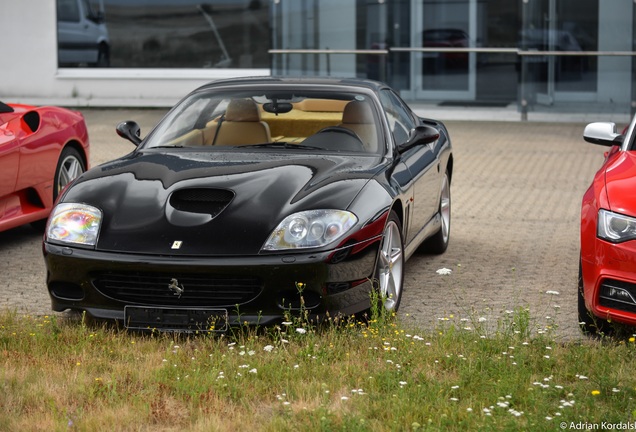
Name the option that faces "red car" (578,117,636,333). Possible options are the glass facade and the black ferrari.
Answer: the glass facade

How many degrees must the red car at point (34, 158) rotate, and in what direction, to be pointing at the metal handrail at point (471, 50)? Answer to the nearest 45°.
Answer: approximately 180°

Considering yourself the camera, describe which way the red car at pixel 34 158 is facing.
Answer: facing the viewer and to the left of the viewer

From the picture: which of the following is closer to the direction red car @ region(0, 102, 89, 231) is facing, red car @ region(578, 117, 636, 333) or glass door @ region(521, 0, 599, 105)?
the red car

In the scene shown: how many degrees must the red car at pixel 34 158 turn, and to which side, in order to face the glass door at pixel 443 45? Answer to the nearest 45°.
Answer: approximately 180°

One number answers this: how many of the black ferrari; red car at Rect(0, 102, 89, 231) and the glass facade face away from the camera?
0

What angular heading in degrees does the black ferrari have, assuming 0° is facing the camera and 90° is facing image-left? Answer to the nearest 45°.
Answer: approximately 45°

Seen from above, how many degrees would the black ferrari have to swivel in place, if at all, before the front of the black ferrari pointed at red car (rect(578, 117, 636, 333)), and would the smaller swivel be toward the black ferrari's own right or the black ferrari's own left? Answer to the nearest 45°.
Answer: approximately 135° to the black ferrari's own left

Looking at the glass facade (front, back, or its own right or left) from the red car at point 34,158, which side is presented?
front

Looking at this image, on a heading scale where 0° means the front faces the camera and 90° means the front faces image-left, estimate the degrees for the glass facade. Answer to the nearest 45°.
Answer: approximately 0°

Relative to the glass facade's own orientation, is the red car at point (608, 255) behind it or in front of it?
in front
